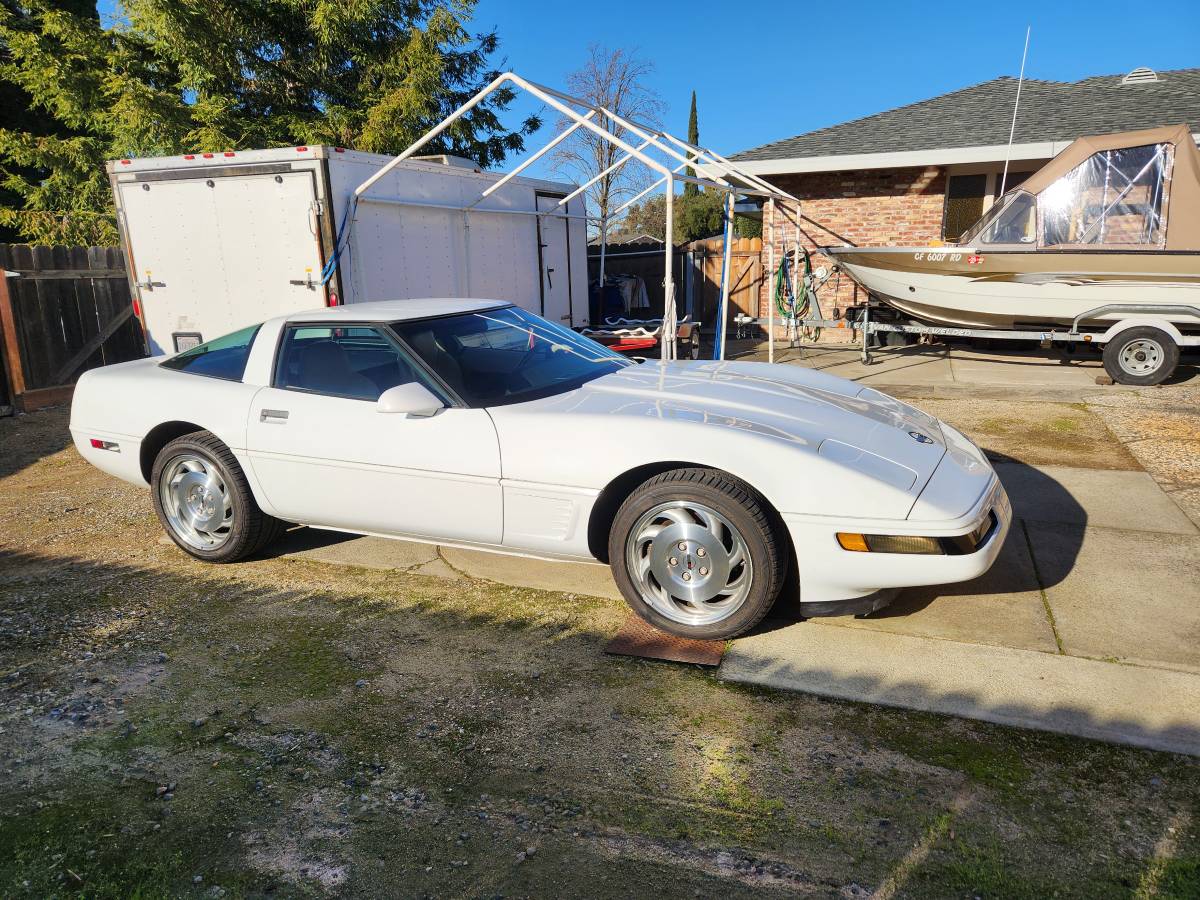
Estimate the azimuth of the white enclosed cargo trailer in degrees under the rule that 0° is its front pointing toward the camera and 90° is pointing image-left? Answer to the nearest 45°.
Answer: approximately 225°

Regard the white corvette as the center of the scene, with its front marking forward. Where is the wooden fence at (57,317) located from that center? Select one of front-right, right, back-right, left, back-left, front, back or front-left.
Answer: back

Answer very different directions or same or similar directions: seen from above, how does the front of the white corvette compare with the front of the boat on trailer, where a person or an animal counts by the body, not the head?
very different directions

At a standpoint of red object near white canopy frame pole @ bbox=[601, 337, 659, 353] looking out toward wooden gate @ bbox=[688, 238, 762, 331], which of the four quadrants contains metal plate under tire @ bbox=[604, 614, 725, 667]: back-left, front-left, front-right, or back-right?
back-right

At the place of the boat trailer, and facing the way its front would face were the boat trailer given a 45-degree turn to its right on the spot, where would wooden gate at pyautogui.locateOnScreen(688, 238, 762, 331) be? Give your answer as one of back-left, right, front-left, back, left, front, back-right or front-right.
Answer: front

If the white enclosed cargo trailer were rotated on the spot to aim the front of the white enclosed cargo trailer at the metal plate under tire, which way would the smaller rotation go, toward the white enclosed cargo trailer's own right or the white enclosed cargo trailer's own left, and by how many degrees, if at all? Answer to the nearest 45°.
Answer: approximately 135° to the white enclosed cargo trailer's own right

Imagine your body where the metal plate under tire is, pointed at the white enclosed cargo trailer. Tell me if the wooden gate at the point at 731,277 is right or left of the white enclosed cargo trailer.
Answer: right

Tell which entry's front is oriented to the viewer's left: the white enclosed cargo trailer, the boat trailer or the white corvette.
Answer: the boat trailer

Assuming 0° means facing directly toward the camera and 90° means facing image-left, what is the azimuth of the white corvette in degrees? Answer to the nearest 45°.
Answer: approximately 315°

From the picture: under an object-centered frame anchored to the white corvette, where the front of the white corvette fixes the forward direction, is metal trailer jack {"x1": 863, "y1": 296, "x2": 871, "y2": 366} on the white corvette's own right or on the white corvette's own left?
on the white corvette's own left

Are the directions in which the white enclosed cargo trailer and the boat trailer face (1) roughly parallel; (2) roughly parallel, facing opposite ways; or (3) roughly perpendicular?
roughly perpendicular

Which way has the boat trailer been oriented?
to the viewer's left

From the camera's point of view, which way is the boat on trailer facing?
to the viewer's left

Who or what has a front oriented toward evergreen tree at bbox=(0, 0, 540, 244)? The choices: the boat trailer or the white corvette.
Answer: the boat trailer

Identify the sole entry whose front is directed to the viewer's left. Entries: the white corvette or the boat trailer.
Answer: the boat trailer
